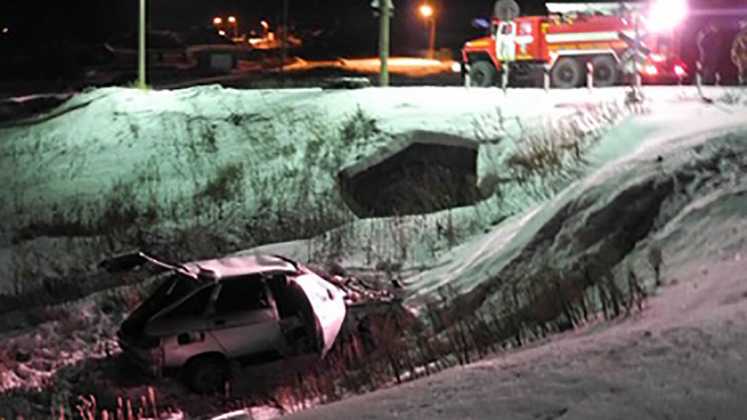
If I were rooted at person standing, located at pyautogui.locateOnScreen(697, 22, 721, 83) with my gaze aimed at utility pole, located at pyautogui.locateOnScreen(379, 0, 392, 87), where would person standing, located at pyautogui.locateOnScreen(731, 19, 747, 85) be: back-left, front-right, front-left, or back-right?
back-left

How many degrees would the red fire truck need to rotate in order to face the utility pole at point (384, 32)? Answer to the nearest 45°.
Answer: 0° — it already faces it

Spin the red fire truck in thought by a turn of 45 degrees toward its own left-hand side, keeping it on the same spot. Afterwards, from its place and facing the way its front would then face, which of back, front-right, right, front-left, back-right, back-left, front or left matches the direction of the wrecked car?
front-left

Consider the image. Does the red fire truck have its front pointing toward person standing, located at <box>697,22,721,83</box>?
no

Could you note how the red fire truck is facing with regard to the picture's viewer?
facing to the left of the viewer

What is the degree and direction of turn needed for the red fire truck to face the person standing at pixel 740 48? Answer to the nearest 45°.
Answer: approximately 180°

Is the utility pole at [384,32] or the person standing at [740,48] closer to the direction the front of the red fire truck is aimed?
the utility pole

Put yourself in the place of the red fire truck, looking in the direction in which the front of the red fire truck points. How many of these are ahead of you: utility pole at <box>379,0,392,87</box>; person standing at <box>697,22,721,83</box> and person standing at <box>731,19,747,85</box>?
1
